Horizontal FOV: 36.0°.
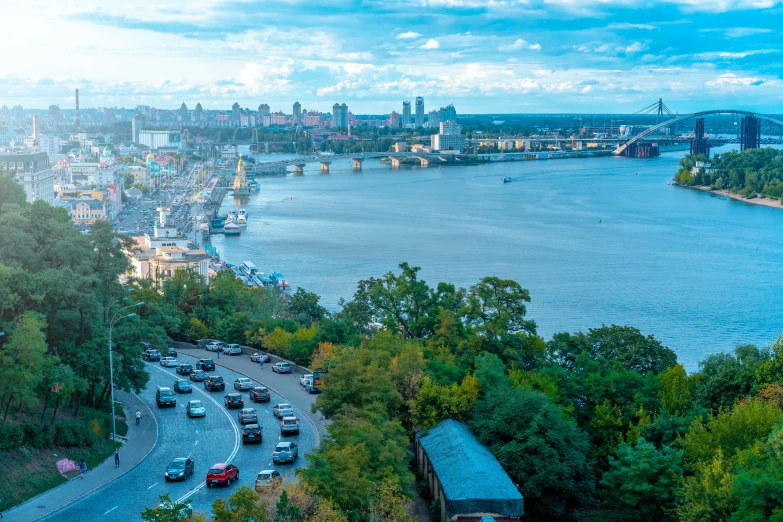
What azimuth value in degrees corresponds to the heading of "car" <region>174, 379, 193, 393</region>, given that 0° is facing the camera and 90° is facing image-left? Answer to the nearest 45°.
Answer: approximately 315°

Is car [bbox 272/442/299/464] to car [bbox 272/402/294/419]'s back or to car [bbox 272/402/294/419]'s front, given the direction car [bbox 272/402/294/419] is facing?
to the back

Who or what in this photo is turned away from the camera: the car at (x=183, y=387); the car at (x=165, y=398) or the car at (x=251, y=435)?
the car at (x=251, y=435)

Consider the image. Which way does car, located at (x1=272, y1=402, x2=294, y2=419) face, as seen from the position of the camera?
facing away from the viewer and to the left of the viewer

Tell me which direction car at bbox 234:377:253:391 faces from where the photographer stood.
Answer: facing away from the viewer and to the left of the viewer

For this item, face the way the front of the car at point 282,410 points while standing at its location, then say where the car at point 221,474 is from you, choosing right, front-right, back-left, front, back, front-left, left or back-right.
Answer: back-left

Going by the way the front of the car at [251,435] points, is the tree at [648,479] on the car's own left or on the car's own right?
on the car's own right

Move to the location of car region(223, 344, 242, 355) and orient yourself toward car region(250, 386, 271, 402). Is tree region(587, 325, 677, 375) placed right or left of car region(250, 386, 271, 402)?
left
